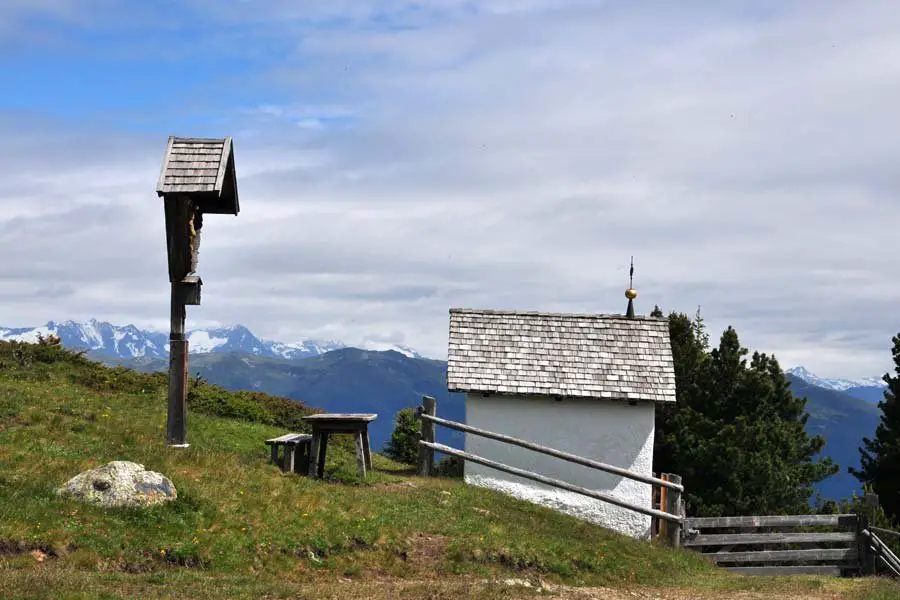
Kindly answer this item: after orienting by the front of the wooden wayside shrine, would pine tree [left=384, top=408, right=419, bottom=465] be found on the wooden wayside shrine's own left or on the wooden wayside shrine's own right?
on the wooden wayside shrine's own left

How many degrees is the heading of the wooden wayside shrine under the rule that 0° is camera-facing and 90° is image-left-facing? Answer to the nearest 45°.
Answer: approximately 270°

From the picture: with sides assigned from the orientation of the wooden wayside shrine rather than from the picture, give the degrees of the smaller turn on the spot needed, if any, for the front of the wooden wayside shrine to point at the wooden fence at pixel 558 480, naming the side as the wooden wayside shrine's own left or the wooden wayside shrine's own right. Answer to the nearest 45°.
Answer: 0° — it already faces it

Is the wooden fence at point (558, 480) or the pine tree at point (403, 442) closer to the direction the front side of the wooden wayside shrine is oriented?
the wooden fence
